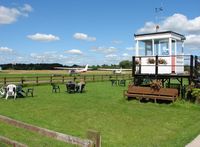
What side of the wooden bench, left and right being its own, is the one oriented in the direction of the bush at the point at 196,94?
left

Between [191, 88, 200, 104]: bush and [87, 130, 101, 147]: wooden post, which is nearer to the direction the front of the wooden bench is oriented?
the wooden post

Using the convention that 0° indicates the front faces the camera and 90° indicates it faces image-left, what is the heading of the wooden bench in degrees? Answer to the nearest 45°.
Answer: approximately 0°

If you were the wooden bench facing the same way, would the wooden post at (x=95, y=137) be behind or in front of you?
in front
